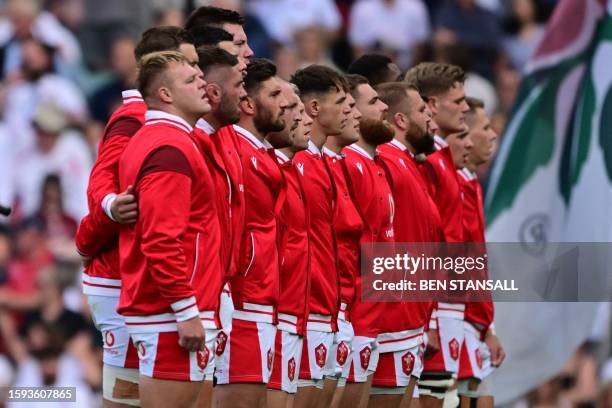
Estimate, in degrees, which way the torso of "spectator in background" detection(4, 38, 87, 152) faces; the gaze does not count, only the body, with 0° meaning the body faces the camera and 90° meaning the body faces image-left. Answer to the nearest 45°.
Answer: approximately 0°

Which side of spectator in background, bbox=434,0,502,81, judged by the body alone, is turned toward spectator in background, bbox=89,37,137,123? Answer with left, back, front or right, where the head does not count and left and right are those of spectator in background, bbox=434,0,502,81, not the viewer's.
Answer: right

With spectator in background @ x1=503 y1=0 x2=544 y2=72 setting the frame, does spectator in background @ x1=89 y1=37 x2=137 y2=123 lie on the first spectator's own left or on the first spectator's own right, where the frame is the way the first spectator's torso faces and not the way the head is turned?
on the first spectator's own right

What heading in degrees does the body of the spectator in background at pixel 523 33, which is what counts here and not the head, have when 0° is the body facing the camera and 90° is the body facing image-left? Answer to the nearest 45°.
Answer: approximately 0°

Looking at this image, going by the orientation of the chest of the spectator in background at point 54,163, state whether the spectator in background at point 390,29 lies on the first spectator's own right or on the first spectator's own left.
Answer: on the first spectator's own left
